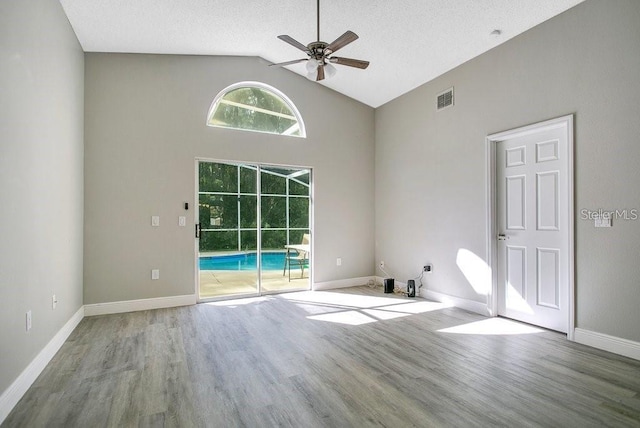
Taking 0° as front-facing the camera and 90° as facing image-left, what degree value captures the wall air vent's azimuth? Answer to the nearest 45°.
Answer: approximately 45°

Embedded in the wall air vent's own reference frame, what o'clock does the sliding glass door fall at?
The sliding glass door is roughly at 1 o'clock from the wall air vent.

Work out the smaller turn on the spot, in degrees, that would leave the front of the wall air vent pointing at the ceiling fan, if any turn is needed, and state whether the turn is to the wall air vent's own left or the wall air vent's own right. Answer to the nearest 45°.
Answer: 0° — it already faces it

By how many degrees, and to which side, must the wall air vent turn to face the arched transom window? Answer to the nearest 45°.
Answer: approximately 45° to its right
